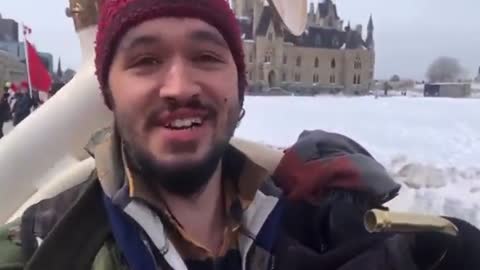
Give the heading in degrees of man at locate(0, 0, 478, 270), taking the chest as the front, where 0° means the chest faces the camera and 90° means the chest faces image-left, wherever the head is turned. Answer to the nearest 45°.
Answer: approximately 0°

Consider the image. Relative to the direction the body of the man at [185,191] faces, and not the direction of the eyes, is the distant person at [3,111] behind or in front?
behind

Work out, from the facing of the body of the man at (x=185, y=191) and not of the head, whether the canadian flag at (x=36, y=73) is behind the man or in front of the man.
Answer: behind
